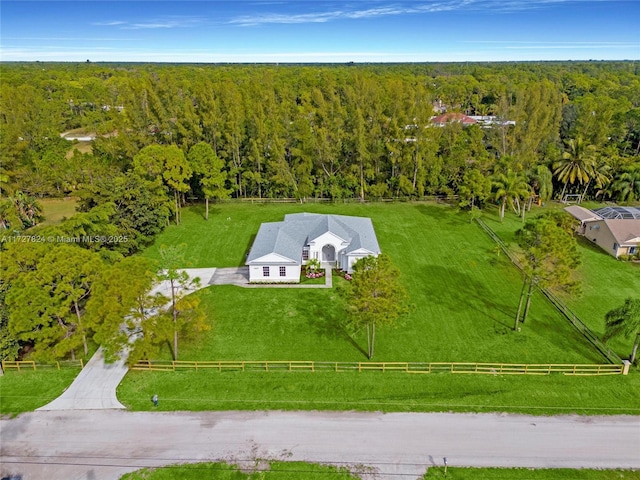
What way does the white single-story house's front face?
toward the camera

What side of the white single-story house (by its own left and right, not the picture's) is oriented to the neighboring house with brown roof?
left

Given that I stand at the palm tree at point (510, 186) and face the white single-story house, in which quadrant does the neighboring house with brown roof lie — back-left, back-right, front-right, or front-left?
back-left

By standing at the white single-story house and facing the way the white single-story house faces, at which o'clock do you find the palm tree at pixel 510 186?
The palm tree is roughly at 8 o'clock from the white single-story house.

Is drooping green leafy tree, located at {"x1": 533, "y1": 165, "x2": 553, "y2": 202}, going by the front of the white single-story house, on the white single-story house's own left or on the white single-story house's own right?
on the white single-story house's own left
